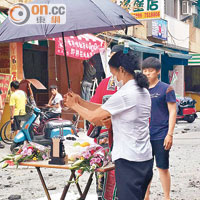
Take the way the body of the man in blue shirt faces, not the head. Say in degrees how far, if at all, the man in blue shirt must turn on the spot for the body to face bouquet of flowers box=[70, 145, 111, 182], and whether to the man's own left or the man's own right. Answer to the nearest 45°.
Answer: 0° — they already face it

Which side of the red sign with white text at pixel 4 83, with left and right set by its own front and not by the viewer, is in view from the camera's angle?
front

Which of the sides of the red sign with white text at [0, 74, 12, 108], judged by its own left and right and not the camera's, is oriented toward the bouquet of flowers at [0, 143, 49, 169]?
front

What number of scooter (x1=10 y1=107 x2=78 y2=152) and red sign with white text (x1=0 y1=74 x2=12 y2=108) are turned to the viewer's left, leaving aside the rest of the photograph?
1

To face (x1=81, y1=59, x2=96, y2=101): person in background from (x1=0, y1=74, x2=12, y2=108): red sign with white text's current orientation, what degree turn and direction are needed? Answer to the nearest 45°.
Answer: approximately 135° to its left

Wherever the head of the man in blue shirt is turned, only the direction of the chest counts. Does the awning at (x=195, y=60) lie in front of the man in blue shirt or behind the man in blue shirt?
behind

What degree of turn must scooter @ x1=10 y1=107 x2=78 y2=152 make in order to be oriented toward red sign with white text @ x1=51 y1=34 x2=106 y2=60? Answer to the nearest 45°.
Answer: approximately 90° to its right

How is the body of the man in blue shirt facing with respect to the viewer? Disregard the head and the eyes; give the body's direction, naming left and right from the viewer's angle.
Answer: facing the viewer and to the left of the viewer

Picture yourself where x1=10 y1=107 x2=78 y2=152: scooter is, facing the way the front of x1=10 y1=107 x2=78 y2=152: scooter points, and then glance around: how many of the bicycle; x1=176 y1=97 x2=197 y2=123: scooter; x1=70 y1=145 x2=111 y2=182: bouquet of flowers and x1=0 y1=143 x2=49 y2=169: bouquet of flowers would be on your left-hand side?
2

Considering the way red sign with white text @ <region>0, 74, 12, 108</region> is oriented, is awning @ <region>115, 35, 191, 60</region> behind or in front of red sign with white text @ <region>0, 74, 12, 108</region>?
behind

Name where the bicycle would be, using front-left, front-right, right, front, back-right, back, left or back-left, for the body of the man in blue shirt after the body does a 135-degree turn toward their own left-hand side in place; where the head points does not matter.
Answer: back-left

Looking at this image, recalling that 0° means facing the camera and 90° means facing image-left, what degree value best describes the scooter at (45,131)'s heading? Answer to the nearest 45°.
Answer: approximately 90°

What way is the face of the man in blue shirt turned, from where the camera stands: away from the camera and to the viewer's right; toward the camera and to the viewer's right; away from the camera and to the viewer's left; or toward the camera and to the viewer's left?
toward the camera and to the viewer's left

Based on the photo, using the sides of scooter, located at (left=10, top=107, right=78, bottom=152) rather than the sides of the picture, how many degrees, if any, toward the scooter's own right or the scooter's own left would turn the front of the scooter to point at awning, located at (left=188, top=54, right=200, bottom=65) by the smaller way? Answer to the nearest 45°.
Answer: approximately 135° to the scooter's own right
